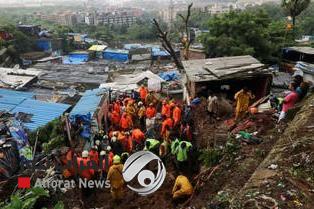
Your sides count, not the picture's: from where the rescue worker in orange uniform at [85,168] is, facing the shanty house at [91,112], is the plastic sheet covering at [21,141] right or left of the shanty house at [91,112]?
left

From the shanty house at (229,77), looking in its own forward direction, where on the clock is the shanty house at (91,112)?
the shanty house at (91,112) is roughly at 3 o'clock from the shanty house at (229,77).

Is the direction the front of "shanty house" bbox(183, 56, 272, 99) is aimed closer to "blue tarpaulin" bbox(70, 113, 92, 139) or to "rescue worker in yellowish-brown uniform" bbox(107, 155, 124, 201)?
the rescue worker in yellowish-brown uniform

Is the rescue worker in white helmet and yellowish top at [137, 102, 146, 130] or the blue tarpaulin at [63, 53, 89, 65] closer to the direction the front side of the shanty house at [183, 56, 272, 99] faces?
the rescue worker in white helmet and yellowish top

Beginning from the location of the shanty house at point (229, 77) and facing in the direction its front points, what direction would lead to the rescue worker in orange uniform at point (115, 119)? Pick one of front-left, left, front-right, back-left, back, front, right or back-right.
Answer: right

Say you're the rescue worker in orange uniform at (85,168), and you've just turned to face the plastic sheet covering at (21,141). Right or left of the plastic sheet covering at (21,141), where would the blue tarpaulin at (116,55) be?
right

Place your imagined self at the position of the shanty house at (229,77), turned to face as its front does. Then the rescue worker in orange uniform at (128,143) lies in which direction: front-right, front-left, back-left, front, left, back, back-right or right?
front-right

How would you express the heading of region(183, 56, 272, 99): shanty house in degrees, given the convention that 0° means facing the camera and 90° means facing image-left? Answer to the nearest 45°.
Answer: approximately 0°

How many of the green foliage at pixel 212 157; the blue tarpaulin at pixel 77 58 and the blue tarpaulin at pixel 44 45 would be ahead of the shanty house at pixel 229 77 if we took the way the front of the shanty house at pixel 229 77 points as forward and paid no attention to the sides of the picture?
1

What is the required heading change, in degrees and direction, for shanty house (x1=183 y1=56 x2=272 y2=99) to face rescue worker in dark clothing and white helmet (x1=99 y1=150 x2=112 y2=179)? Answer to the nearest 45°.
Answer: approximately 45° to its right

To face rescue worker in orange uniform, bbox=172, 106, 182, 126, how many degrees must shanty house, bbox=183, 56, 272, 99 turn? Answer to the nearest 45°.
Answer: approximately 45° to its right

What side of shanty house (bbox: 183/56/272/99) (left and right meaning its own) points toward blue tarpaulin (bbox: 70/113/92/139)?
right

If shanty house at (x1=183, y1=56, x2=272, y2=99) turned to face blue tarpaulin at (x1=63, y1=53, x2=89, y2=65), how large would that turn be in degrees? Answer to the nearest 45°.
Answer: approximately 135° to its right
